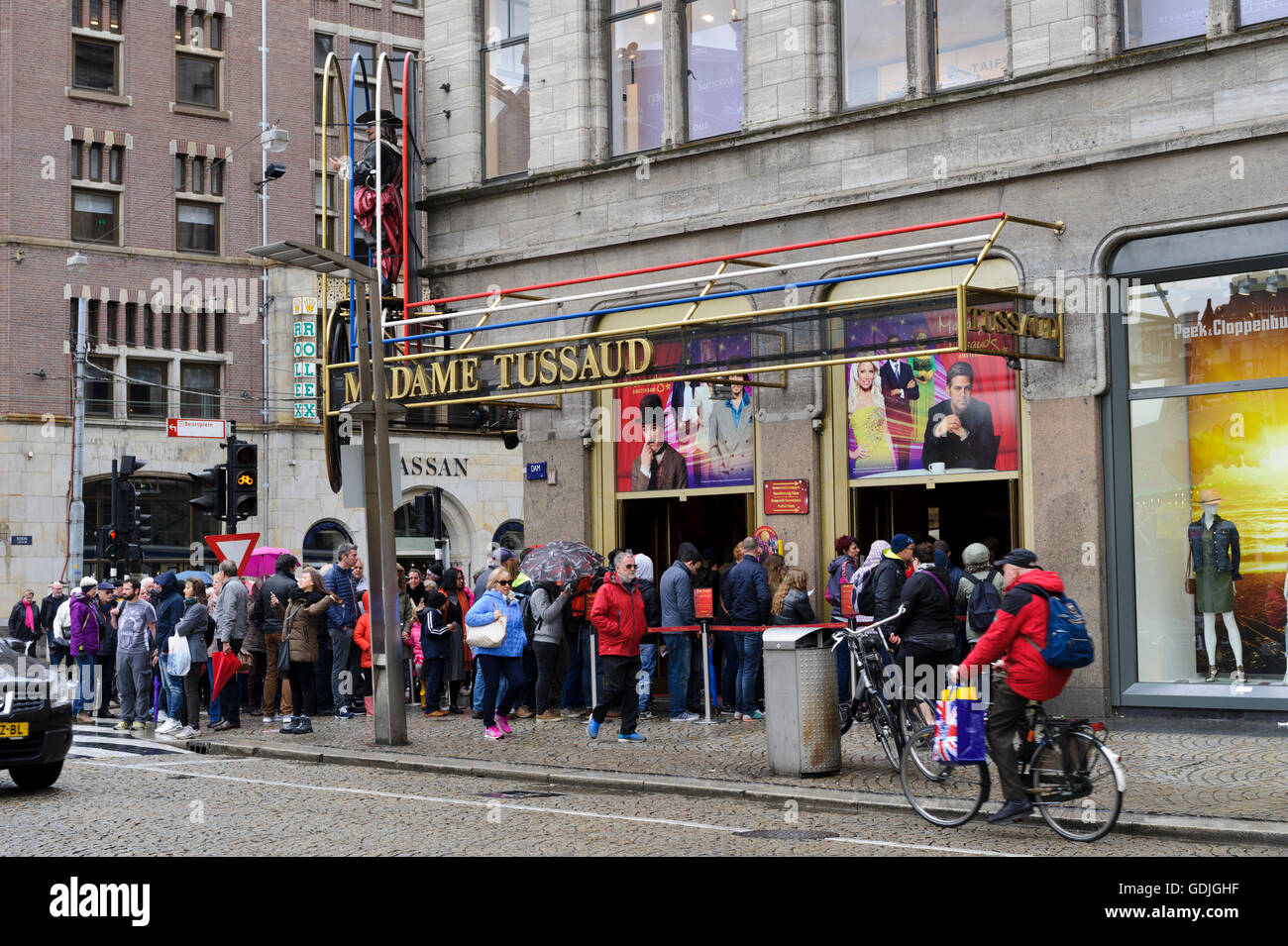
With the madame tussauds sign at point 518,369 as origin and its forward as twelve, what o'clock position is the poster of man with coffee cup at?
The poster of man with coffee cup is roughly at 8 o'clock from the madame tussauds sign.

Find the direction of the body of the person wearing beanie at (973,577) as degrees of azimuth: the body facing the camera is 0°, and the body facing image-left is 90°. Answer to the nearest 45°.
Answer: approximately 180°

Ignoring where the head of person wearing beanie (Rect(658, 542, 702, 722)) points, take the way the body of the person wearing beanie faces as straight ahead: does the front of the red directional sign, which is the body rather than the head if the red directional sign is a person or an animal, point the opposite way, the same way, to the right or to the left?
to the right

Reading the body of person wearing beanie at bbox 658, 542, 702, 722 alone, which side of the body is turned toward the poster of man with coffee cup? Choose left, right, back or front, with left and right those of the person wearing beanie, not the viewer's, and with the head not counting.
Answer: front

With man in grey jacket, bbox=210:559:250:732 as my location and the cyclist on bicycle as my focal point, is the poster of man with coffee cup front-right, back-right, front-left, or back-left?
front-left

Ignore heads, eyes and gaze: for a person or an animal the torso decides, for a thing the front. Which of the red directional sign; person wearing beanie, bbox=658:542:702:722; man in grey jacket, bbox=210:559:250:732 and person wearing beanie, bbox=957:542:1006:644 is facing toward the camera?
the red directional sign

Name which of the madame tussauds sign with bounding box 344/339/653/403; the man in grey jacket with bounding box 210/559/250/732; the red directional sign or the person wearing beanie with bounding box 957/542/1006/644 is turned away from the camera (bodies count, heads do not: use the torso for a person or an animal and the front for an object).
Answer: the person wearing beanie

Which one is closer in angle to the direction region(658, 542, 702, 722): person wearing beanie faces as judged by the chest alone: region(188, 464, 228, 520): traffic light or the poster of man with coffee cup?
the poster of man with coffee cup

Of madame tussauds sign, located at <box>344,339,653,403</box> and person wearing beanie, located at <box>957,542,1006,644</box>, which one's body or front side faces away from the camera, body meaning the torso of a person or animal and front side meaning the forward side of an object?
the person wearing beanie
